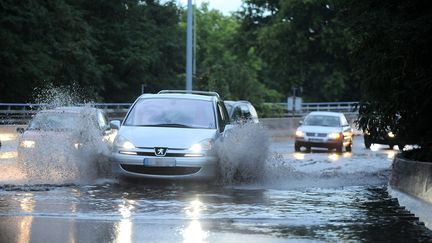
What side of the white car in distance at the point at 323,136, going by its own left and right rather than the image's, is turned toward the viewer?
front

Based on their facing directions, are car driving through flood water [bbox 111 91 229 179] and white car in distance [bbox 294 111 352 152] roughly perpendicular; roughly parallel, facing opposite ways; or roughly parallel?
roughly parallel

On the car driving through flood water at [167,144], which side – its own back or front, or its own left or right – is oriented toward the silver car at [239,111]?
back

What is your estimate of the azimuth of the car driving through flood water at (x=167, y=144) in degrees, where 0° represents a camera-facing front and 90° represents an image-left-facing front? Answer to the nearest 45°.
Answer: approximately 0°

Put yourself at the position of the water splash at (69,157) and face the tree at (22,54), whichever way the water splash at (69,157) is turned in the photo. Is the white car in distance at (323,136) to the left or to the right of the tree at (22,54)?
right

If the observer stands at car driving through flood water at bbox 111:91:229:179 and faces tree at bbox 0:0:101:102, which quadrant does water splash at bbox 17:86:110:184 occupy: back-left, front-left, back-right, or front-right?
front-left

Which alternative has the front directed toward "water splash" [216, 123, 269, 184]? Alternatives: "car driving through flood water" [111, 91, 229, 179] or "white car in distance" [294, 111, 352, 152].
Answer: the white car in distance

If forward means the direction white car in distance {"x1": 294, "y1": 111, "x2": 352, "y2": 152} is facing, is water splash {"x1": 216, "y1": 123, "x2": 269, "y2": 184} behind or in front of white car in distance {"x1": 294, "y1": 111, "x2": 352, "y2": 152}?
in front

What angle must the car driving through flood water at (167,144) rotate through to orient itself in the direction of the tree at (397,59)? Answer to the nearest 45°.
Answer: approximately 90° to its left

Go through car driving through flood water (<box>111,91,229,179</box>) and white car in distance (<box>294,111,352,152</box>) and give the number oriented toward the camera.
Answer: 2

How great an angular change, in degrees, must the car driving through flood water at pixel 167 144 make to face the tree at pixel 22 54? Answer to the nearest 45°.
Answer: approximately 180°

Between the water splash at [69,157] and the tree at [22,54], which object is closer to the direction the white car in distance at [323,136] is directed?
the water splash
